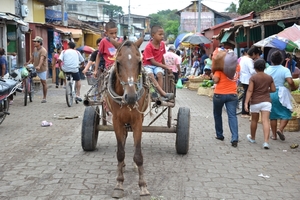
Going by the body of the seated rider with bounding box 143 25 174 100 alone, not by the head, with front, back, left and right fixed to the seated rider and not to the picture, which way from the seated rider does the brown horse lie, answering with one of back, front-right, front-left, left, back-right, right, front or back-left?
front-right

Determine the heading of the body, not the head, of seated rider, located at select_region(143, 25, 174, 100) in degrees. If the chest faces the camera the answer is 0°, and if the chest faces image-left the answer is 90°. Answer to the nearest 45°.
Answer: approximately 315°

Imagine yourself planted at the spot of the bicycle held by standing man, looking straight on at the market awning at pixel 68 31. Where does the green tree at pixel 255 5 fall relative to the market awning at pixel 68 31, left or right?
right

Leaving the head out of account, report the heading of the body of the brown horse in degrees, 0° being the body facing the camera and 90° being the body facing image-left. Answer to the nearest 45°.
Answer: approximately 0°

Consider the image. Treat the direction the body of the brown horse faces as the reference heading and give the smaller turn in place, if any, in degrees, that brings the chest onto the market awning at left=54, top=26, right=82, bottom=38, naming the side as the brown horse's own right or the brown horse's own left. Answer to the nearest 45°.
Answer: approximately 180°

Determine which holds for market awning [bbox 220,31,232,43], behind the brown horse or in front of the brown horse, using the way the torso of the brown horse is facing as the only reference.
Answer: behind

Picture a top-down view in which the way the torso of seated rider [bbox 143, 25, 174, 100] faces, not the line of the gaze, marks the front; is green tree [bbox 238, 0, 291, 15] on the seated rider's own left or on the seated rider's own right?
on the seated rider's own left

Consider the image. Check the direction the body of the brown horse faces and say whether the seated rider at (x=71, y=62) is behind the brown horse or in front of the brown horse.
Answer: behind
